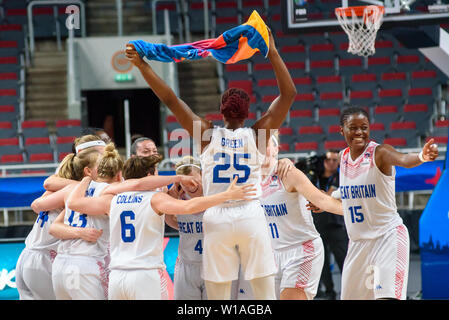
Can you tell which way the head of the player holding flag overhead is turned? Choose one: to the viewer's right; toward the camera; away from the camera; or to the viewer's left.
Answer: away from the camera

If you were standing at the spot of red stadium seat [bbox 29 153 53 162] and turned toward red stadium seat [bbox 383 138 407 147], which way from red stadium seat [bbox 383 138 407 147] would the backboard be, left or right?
right

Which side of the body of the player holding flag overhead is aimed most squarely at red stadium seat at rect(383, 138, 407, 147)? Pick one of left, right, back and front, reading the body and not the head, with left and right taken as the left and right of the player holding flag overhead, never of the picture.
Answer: front

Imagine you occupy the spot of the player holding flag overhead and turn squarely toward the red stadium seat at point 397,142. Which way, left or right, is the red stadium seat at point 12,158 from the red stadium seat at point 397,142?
left

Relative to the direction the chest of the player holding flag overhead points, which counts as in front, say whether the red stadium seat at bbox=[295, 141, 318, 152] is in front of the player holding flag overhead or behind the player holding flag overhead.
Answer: in front

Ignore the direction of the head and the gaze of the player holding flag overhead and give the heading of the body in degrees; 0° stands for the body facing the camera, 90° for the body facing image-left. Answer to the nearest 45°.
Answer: approximately 180°

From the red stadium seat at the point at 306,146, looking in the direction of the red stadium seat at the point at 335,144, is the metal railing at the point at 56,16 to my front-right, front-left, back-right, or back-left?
back-left

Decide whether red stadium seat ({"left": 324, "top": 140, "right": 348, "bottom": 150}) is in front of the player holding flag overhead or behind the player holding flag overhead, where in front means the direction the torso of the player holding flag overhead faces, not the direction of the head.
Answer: in front

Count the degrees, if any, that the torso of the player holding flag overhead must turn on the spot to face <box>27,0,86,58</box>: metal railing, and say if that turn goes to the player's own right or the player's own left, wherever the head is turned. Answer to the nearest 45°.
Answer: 0° — they already face it
